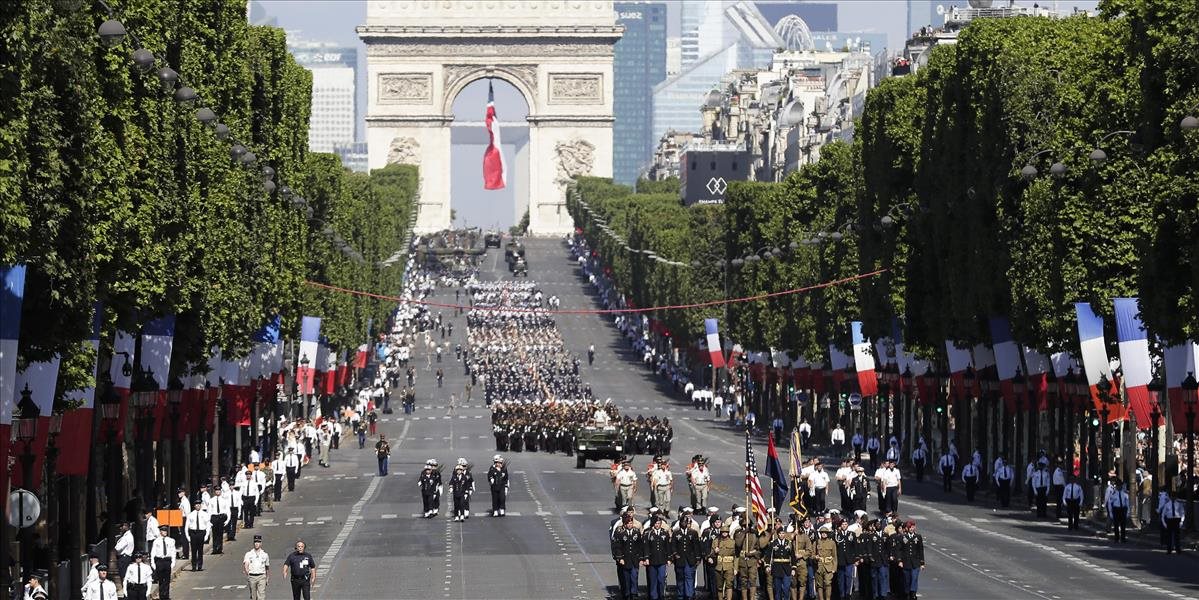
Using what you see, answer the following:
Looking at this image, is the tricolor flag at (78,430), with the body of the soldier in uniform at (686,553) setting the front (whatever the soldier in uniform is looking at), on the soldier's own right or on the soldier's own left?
on the soldier's own right

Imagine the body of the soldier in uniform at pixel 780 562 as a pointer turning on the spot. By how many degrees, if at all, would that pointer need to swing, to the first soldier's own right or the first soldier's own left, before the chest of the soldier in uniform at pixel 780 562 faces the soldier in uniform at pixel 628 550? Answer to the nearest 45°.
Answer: approximately 90° to the first soldier's own right

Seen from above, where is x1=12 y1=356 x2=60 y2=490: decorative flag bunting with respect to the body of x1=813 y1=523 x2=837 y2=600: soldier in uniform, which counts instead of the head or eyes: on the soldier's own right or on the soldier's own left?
on the soldier's own right

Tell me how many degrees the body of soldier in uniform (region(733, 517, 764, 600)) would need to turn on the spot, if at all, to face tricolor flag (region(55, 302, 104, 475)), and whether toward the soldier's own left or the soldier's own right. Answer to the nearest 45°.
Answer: approximately 90° to the soldier's own right
